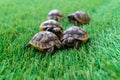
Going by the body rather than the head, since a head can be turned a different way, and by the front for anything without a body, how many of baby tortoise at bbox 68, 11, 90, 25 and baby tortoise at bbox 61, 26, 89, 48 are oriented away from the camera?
0

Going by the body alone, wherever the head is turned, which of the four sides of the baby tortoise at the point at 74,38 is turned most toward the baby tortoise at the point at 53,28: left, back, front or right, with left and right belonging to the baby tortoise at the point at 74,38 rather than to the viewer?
right

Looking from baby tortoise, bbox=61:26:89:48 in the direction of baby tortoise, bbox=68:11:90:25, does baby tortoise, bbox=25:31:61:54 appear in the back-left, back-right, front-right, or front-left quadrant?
back-left

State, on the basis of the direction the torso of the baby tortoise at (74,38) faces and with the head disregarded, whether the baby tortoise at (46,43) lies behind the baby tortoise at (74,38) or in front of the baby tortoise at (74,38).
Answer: in front
